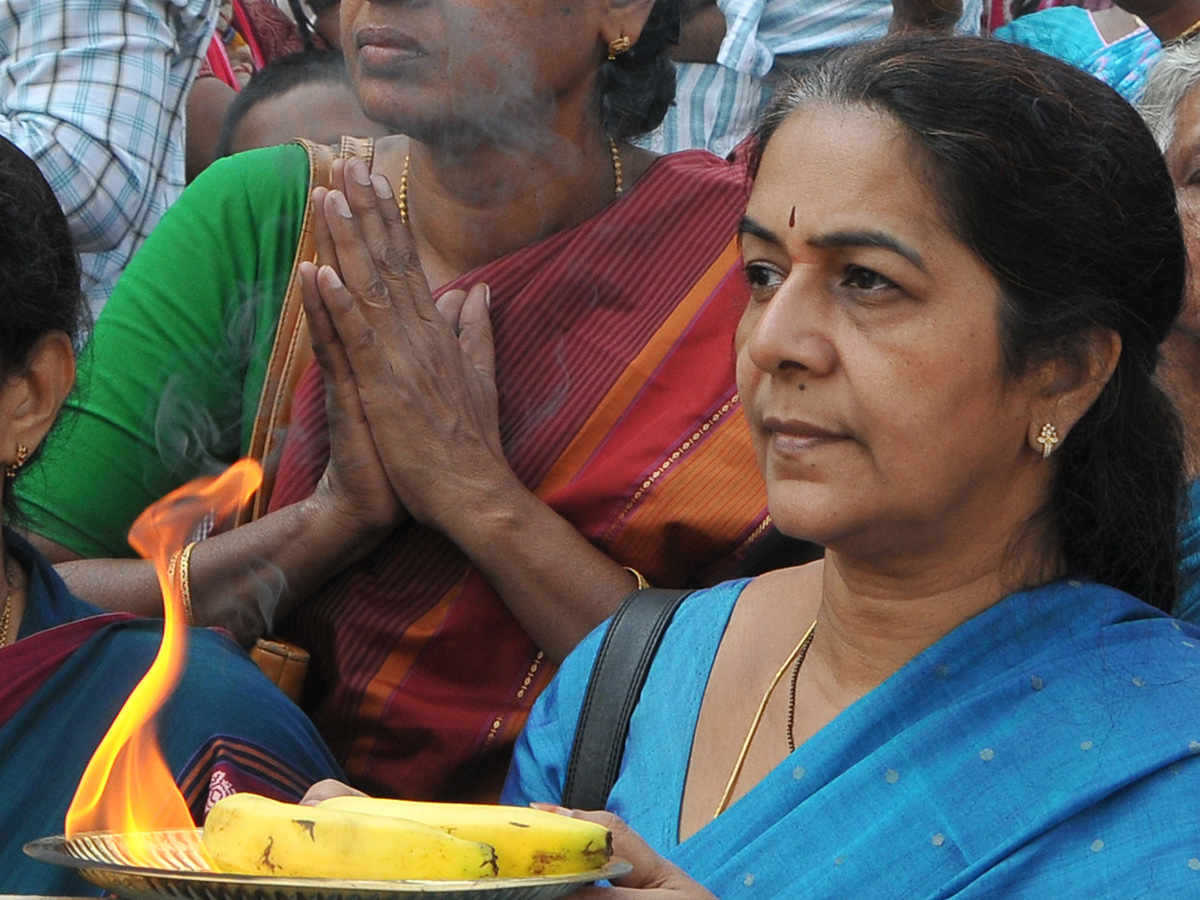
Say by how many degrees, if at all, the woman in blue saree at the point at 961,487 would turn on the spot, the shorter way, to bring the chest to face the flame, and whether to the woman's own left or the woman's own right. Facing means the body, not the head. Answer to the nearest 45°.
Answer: approximately 45° to the woman's own right

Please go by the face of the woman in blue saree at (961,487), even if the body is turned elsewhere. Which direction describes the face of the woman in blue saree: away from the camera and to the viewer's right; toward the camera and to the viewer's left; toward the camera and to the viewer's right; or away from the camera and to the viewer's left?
toward the camera and to the viewer's left

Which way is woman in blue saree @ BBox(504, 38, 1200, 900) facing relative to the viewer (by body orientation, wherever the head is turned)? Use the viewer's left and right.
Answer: facing the viewer and to the left of the viewer
